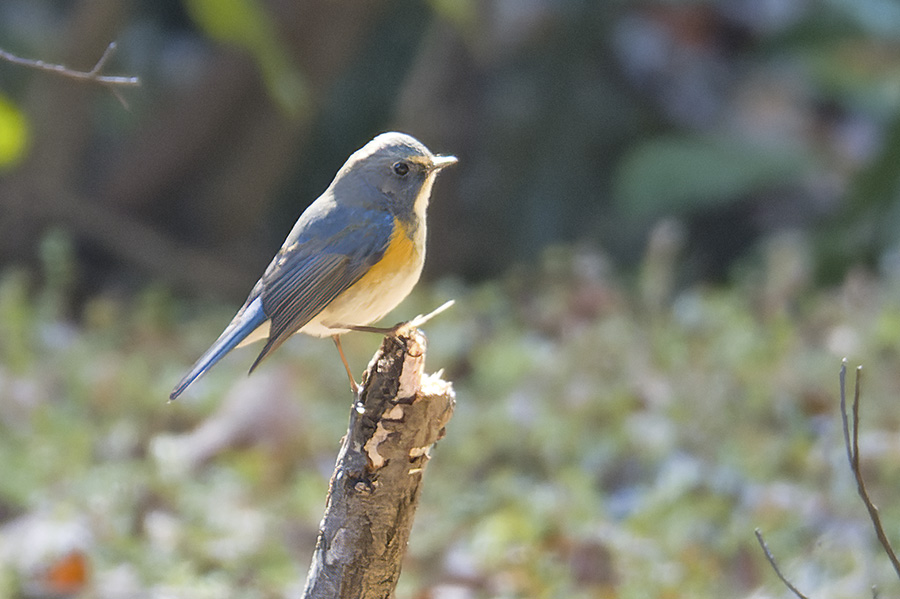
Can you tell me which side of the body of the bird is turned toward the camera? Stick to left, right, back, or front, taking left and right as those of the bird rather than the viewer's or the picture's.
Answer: right
